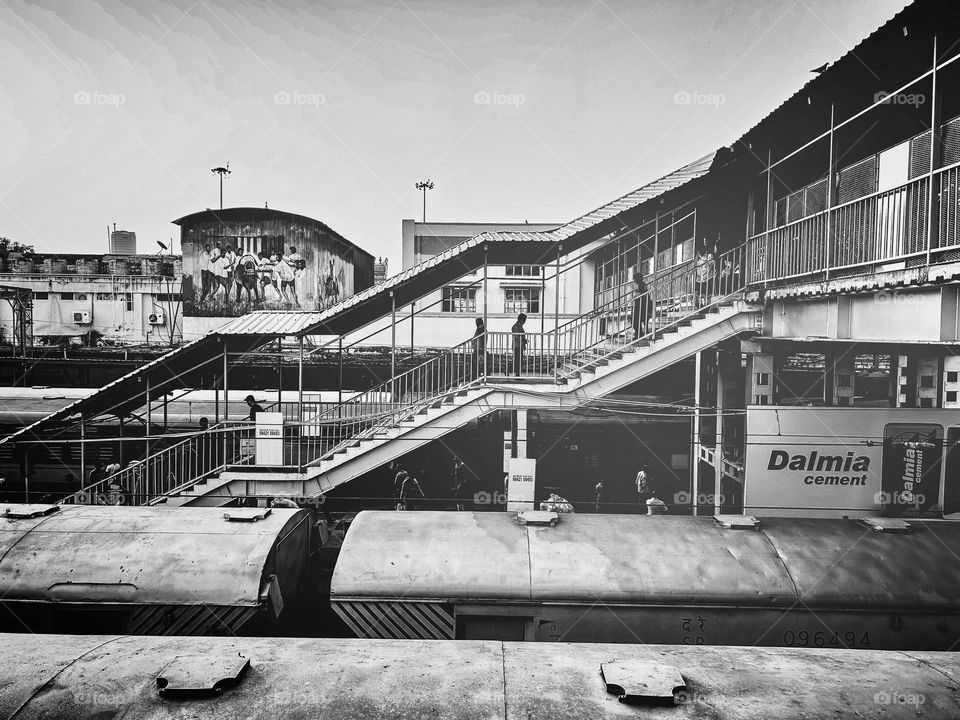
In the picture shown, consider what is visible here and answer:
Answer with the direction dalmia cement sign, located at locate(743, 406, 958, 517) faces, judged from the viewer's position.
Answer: facing the viewer

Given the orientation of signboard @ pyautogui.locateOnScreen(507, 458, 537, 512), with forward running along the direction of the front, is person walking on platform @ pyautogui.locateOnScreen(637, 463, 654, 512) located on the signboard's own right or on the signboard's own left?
on the signboard's own left

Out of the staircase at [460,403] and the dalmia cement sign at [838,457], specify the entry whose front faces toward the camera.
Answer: the dalmia cement sign

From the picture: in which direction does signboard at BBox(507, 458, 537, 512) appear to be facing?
toward the camera

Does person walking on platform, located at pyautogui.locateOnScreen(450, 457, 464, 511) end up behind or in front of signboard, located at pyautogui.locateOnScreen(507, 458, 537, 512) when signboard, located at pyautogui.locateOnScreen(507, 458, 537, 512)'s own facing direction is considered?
behind

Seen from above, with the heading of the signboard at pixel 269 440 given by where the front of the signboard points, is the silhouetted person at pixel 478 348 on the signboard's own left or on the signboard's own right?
on the signboard's own left

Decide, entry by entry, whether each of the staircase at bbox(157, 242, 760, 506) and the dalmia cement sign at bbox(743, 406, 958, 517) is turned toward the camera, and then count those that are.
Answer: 1

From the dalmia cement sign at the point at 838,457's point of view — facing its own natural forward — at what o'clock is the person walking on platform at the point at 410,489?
The person walking on platform is roughly at 3 o'clock from the dalmia cement sign.

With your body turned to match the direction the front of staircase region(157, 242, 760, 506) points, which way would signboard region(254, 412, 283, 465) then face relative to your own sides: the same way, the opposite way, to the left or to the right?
to the left

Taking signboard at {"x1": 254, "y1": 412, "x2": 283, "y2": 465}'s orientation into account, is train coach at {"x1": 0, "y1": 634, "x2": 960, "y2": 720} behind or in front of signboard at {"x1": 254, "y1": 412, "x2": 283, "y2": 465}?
in front

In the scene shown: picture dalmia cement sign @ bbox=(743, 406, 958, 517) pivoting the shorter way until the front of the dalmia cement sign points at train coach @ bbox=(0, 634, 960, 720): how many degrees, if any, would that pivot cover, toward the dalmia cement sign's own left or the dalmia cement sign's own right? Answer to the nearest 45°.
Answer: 0° — it already faces it

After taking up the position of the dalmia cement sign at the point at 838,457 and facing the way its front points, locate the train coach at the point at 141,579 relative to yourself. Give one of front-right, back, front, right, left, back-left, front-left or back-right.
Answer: front-right
